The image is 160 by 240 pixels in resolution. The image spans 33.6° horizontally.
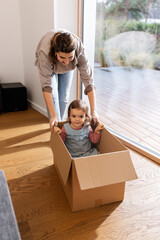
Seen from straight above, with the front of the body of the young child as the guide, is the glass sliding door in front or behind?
behind

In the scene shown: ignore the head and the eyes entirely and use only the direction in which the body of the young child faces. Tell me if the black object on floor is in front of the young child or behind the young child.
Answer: behind
